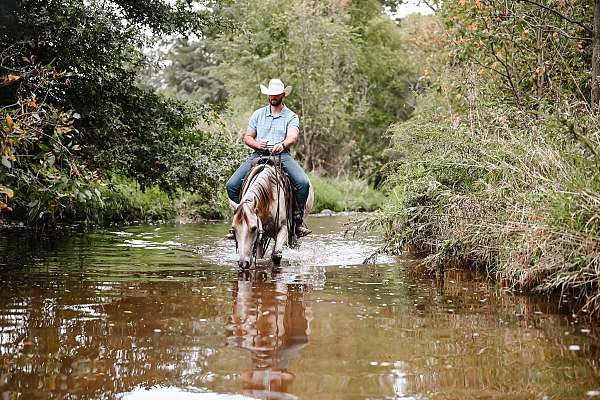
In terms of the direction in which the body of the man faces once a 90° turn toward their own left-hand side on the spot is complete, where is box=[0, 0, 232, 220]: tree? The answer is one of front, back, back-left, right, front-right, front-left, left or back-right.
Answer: back-left

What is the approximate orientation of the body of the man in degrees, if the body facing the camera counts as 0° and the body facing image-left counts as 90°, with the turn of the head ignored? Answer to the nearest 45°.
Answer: approximately 0°
